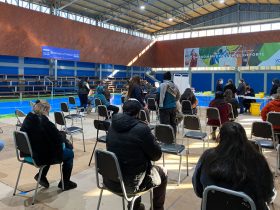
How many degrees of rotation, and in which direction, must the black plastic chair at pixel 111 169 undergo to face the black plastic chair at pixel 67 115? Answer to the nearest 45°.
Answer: approximately 45° to its left

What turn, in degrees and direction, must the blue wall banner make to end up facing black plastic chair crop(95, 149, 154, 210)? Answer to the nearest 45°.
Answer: approximately 45° to its right

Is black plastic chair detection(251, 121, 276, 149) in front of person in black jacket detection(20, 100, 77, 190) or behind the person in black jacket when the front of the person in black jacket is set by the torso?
in front

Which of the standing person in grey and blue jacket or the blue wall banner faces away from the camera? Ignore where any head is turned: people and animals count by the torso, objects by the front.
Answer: the standing person in grey and blue jacket

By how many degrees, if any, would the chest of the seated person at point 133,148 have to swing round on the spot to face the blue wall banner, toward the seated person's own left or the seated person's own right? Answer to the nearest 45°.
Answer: approximately 45° to the seated person's own left

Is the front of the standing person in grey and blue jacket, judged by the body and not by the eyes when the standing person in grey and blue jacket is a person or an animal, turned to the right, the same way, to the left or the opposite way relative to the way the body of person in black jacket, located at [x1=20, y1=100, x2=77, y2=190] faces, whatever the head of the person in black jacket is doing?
the same way

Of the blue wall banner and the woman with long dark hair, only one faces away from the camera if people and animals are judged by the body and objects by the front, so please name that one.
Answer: the woman with long dark hair

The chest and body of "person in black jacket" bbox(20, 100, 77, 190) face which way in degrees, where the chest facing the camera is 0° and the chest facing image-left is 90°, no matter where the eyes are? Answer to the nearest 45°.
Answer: approximately 225°

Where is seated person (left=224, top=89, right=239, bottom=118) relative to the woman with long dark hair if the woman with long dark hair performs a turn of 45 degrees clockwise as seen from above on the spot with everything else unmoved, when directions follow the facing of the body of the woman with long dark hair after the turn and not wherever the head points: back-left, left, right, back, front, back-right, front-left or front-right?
front-left

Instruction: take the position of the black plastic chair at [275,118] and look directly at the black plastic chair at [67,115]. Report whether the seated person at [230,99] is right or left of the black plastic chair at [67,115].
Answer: right

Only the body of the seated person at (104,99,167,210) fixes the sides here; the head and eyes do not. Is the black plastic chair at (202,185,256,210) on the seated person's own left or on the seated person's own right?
on the seated person's own right

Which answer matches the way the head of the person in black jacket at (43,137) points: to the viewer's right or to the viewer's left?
to the viewer's right

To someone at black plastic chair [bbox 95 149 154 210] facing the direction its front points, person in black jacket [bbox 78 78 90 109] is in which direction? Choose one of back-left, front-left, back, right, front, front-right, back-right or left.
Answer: front-left

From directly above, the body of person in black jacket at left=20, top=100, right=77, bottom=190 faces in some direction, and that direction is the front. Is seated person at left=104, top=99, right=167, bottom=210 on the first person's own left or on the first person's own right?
on the first person's own right

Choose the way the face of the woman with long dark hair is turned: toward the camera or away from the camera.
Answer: away from the camera

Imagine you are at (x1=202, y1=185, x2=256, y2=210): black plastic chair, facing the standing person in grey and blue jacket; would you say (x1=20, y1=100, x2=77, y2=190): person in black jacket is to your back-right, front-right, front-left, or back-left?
front-left
